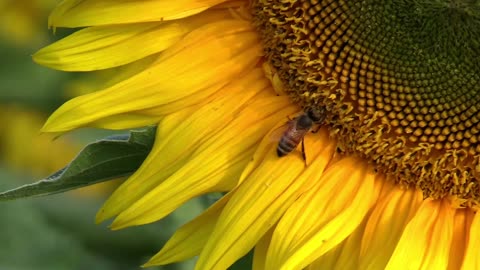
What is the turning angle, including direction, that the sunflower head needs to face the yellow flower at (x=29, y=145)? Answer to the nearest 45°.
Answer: approximately 135° to its right

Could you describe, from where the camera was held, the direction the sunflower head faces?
facing the viewer
